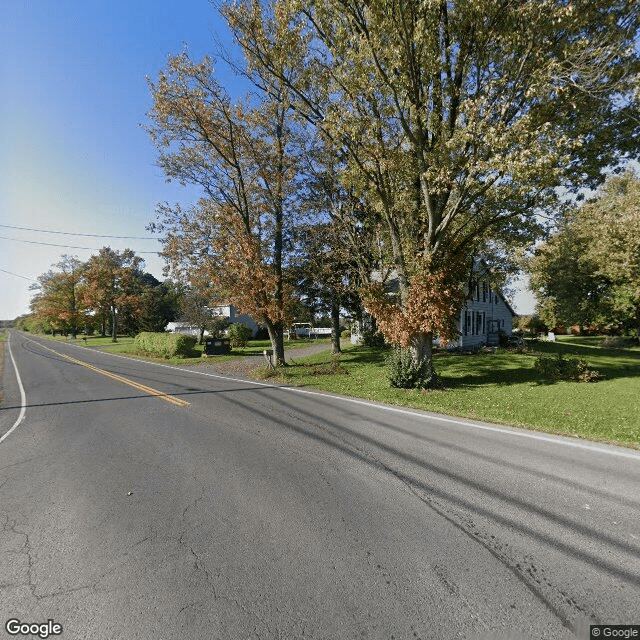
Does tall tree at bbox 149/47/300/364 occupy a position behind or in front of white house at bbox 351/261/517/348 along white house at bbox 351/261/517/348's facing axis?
in front

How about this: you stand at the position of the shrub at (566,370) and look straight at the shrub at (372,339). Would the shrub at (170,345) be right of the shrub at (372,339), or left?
left

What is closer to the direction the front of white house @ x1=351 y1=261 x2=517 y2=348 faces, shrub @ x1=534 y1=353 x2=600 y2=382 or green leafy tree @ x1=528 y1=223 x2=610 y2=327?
the shrub

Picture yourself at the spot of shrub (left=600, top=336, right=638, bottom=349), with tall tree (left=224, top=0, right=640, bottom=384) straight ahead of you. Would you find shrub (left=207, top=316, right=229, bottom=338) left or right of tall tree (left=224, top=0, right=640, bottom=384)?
right

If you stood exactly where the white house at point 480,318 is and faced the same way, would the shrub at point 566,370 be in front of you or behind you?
in front

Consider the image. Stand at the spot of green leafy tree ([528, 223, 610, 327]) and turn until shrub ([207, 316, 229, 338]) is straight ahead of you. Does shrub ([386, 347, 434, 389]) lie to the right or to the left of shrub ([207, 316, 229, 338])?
left
